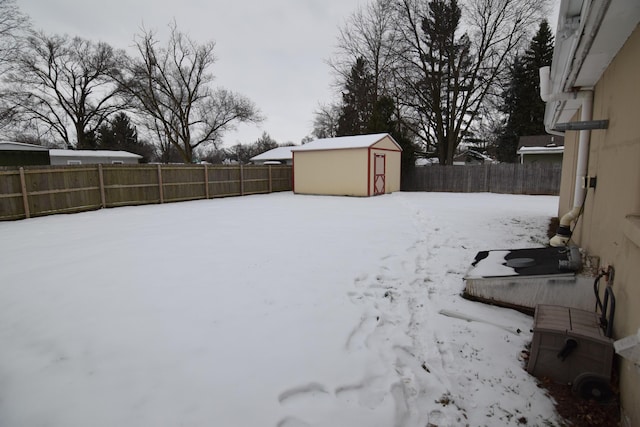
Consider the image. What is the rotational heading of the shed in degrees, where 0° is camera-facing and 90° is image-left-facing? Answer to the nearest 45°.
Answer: approximately 315°

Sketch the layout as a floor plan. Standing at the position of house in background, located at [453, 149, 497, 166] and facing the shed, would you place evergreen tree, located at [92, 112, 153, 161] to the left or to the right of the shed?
right

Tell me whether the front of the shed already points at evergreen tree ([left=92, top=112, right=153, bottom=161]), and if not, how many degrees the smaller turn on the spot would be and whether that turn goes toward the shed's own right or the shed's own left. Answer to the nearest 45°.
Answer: approximately 180°

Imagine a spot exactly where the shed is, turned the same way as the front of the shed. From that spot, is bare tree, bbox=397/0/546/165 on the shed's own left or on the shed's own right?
on the shed's own left

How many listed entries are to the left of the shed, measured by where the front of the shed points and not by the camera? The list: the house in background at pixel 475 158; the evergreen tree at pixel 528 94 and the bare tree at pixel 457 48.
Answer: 3

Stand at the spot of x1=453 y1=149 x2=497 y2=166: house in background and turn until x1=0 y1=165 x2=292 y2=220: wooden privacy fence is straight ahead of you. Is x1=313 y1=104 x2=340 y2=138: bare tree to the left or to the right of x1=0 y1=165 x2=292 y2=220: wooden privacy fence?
right

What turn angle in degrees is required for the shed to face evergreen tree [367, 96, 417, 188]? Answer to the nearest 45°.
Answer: approximately 90° to its left

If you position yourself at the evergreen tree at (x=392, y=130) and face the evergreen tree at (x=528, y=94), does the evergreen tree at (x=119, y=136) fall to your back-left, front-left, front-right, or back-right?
back-left

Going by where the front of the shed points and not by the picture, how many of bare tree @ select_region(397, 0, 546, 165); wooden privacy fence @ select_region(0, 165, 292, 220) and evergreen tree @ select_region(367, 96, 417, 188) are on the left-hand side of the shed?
2

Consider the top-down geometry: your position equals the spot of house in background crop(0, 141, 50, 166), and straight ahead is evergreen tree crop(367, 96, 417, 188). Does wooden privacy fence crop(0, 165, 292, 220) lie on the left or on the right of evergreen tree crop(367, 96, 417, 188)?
right
